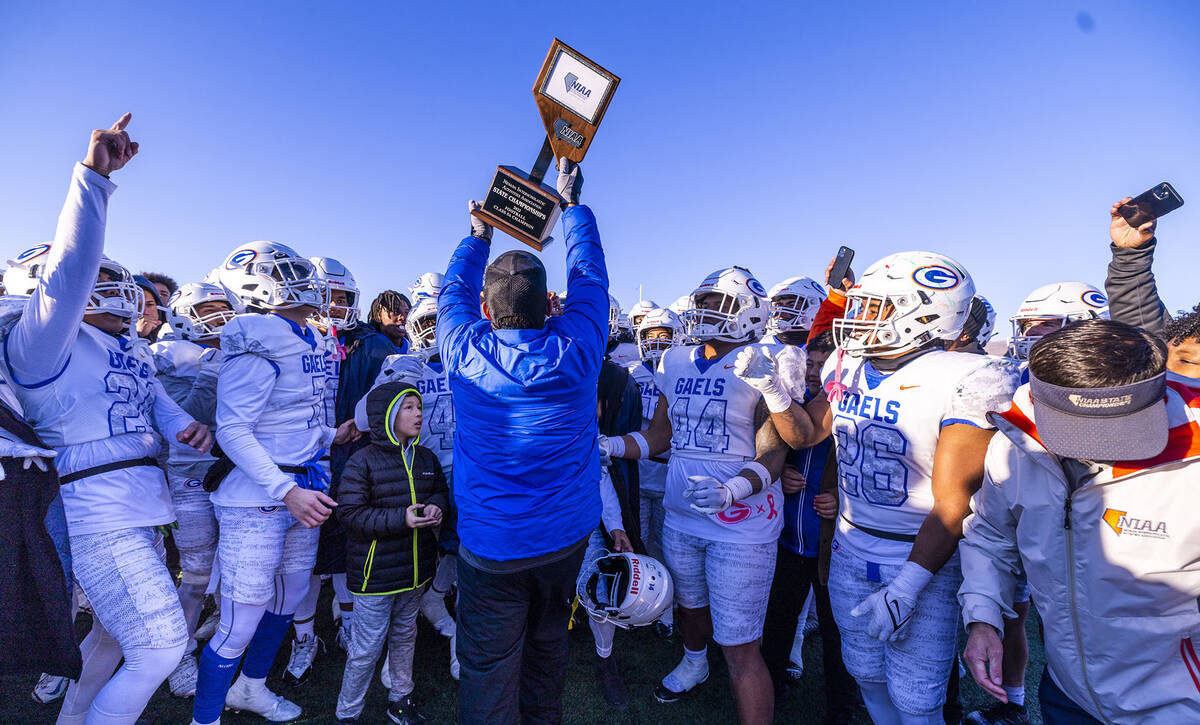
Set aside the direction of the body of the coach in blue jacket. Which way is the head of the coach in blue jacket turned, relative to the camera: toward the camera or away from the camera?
away from the camera

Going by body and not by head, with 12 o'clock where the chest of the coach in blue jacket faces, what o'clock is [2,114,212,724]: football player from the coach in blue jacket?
The football player is roughly at 9 o'clock from the coach in blue jacket.

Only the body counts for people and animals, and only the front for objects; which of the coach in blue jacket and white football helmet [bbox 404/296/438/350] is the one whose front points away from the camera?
the coach in blue jacket

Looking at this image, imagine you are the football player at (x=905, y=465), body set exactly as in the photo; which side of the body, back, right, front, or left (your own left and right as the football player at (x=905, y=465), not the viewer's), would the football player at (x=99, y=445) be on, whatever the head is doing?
front

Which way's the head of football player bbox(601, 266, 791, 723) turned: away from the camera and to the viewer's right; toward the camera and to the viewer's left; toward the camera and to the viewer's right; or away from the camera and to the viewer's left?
toward the camera and to the viewer's left

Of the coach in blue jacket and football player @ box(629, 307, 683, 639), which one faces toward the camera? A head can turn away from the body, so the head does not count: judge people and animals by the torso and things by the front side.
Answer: the football player

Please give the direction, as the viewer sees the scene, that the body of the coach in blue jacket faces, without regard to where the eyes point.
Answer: away from the camera

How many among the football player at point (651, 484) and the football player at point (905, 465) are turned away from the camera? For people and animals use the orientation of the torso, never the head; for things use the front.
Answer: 0

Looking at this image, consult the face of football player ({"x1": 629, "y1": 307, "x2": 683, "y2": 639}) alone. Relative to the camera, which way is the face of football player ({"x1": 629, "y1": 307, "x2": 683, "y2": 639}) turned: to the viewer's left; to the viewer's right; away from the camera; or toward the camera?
toward the camera

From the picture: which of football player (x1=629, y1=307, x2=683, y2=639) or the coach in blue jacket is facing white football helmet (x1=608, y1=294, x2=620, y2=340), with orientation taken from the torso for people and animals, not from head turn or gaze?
the coach in blue jacket

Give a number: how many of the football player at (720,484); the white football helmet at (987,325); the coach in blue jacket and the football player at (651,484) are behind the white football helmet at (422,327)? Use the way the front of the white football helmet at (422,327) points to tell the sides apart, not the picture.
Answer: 0

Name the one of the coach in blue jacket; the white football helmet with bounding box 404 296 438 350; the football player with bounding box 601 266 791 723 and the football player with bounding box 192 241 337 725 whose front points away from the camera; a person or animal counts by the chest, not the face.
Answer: the coach in blue jacket

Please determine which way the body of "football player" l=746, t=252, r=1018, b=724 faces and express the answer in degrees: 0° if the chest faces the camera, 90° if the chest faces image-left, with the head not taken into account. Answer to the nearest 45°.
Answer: approximately 45°

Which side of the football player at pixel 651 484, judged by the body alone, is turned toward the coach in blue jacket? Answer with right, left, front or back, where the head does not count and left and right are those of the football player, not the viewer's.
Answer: front

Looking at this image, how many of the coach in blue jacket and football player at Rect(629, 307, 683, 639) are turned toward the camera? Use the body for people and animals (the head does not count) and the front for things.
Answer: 1

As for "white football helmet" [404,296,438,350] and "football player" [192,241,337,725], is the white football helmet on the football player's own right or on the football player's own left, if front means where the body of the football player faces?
on the football player's own left

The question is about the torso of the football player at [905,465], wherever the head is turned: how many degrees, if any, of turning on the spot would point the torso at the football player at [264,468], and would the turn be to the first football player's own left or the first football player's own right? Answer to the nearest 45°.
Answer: approximately 45° to the first football player's own right

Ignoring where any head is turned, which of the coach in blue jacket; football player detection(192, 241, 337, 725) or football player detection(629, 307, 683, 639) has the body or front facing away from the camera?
the coach in blue jacket

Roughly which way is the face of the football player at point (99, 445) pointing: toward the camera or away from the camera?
toward the camera

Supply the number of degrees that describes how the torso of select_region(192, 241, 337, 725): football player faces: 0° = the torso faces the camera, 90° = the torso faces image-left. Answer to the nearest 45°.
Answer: approximately 315°

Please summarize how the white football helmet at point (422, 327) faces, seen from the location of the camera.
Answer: facing the viewer and to the right of the viewer

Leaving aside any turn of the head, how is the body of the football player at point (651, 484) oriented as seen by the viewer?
toward the camera
